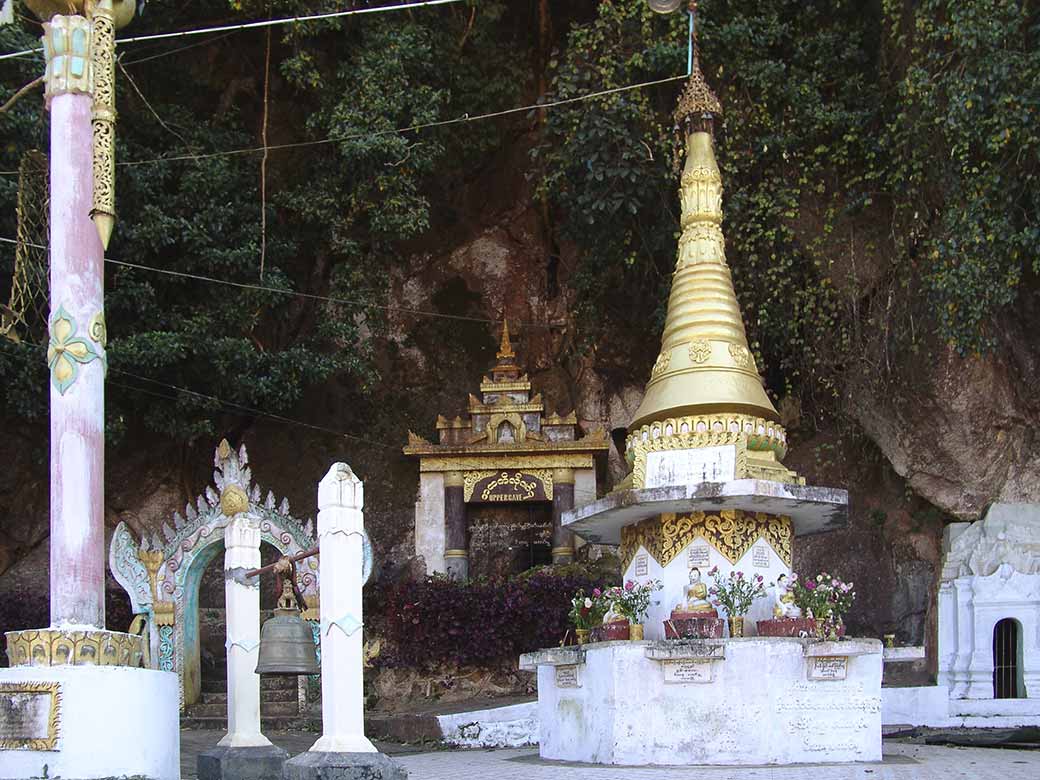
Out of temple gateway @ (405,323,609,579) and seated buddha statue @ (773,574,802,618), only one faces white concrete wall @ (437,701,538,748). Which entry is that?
the temple gateway

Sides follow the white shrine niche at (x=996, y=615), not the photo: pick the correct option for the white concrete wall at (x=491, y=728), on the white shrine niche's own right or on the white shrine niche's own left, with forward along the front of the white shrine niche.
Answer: on the white shrine niche's own right

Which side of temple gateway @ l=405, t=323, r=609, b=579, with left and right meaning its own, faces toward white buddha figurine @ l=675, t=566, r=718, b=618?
front

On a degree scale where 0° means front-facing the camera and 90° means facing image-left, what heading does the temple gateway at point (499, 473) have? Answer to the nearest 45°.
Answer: approximately 0°

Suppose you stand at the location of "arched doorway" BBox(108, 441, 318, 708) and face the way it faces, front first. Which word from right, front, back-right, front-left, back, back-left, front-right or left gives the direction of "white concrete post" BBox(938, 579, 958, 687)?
left
